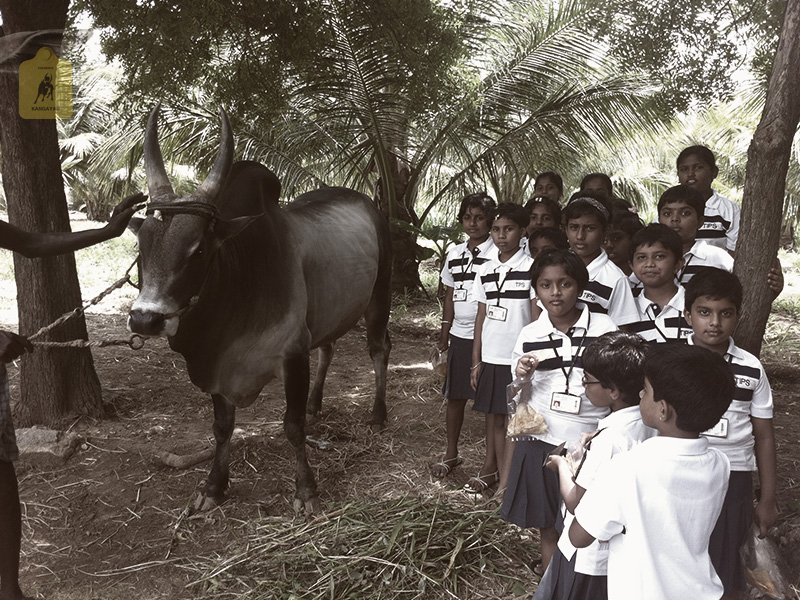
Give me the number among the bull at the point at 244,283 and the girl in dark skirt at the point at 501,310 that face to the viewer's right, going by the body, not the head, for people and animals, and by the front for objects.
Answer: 0

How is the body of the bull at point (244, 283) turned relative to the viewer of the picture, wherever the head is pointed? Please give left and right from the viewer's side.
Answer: facing the viewer and to the left of the viewer

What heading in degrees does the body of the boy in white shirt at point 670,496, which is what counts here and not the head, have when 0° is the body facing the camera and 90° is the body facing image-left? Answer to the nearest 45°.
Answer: approximately 135°

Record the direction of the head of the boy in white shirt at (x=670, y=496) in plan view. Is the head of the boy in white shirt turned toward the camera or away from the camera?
away from the camera

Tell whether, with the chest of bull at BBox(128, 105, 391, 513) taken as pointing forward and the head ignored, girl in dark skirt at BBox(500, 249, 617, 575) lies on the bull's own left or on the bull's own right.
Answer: on the bull's own left

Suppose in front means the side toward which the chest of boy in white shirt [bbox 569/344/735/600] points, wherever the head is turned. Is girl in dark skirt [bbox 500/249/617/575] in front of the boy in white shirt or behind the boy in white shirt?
in front

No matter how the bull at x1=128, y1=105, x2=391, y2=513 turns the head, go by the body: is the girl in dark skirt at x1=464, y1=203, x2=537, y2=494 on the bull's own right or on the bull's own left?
on the bull's own left

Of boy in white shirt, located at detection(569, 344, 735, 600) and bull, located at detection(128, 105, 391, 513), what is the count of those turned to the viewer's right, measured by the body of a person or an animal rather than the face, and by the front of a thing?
0

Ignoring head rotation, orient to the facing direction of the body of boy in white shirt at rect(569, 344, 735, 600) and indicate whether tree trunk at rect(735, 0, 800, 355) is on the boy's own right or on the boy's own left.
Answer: on the boy's own right

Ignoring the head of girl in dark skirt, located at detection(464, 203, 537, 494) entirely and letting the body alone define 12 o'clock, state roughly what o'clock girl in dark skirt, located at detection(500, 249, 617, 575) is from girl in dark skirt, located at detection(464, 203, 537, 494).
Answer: girl in dark skirt, located at detection(500, 249, 617, 575) is roughly at 10 o'clock from girl in dark skirt, located at detection(464, 203, 537, 494).

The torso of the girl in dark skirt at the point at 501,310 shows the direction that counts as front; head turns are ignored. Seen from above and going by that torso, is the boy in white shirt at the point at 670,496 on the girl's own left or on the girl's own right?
on the girl's own left

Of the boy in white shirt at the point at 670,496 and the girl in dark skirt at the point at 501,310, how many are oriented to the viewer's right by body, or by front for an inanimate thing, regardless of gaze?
0

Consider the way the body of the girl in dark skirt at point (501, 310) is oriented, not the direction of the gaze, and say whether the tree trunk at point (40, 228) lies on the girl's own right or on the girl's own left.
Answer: on the girl's own right

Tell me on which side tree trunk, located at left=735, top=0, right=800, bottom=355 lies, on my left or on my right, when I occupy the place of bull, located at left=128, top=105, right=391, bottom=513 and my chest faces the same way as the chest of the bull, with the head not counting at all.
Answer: on my left

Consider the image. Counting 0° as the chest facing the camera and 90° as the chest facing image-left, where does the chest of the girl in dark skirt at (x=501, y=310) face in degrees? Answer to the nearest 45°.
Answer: approximately 45°
